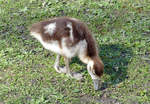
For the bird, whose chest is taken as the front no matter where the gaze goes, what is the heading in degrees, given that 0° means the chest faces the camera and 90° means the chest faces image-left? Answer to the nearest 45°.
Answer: approximately 270°
